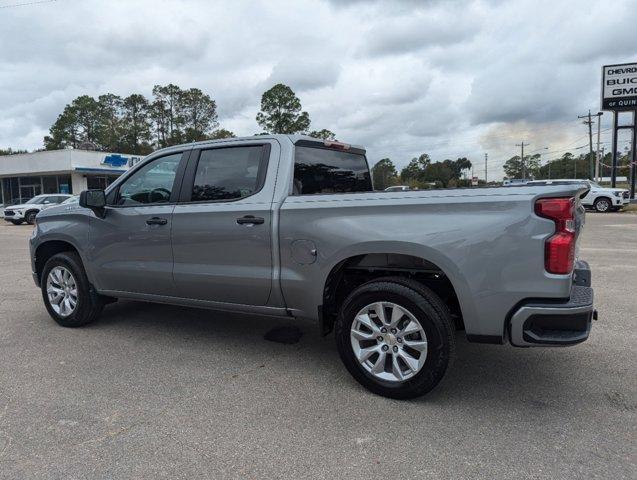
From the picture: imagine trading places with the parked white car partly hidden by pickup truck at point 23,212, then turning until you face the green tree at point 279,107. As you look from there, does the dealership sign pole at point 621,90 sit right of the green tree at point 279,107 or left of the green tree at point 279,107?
right

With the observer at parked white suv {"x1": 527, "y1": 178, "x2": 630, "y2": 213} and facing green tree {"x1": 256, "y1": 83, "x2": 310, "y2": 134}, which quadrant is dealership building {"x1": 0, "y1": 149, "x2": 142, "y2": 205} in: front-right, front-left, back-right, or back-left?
front-left

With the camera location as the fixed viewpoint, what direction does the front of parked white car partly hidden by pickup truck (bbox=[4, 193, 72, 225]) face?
facing the viewer and to the left of the viewer

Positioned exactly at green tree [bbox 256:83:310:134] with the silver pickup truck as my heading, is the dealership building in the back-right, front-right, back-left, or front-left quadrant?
front-right

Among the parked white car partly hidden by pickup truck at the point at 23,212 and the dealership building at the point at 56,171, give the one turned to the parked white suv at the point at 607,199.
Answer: the dealership building

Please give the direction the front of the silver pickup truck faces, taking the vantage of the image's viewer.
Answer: facing away from the viewer and to the left of the viewer

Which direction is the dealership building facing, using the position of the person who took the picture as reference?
facing the viewer and to the right of the viewer

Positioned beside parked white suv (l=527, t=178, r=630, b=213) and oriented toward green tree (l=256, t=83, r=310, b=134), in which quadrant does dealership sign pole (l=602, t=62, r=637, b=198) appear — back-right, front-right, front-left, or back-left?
front-right

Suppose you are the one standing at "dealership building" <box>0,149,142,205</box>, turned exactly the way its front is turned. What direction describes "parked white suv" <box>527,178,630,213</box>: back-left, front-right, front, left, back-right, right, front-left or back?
front
